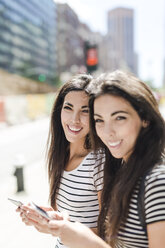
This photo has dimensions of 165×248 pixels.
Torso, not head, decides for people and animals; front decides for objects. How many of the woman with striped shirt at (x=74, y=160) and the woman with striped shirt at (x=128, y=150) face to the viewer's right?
0

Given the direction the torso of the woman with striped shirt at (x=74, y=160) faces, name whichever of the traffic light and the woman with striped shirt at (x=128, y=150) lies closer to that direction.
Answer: the woman with striped shirt

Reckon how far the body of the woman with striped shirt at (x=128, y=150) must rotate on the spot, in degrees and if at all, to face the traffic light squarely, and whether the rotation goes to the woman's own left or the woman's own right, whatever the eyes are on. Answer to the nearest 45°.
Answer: approximately 135° to the woman's own right

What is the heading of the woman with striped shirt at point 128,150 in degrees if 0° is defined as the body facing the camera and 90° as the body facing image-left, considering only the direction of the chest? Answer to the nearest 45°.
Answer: approximately 45°

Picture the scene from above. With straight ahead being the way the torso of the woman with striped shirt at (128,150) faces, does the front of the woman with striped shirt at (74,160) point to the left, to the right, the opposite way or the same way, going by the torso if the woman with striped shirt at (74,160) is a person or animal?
the same way

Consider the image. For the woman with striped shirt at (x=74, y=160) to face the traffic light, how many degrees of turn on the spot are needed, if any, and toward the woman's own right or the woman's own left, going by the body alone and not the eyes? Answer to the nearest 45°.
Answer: approximately 135° to the woman's own right

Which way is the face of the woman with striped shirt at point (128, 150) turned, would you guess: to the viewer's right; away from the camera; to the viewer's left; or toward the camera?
toward the camera

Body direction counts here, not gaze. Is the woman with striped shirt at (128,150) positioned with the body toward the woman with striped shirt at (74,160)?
no

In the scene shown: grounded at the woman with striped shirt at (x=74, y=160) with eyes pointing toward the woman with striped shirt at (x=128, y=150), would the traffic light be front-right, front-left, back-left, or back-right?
back-left

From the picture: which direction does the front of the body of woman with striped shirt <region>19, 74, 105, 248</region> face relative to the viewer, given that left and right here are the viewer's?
facing the viewer and to the left of the viewer

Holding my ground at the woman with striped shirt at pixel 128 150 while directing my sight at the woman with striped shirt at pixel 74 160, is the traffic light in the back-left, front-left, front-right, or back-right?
front-right

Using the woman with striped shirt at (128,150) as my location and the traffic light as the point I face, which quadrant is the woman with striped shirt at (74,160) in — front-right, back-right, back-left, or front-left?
front-left
